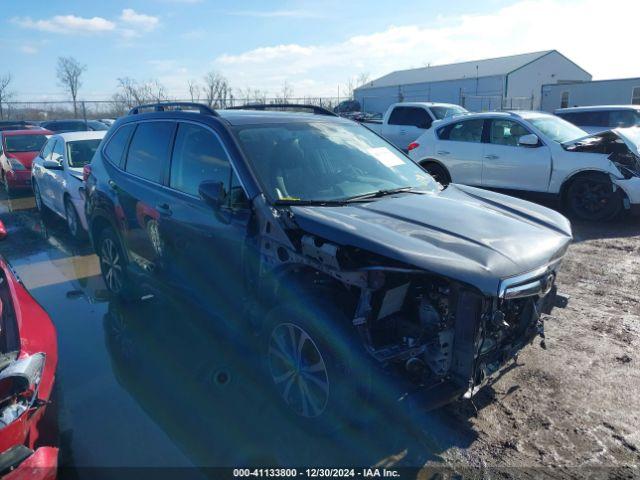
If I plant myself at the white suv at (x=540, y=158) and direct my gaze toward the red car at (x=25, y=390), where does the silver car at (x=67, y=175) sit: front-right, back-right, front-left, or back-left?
front-right

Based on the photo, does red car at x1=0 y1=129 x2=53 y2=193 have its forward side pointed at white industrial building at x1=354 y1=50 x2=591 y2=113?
no

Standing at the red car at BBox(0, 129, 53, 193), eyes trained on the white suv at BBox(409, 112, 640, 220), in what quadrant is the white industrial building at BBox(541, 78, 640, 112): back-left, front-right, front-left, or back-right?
front-left

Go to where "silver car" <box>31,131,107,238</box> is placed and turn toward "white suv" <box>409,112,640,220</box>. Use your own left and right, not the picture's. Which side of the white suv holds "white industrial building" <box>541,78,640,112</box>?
left

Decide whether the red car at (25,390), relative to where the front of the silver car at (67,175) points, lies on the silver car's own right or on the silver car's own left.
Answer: on the silver car's own right

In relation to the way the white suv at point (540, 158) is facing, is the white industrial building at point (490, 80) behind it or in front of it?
behind

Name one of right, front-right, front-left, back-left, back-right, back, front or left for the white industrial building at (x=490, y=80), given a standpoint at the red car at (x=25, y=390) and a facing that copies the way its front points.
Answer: left

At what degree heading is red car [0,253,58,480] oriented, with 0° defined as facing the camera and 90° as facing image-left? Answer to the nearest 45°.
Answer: approximately 315°

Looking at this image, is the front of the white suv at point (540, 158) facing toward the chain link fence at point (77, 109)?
no

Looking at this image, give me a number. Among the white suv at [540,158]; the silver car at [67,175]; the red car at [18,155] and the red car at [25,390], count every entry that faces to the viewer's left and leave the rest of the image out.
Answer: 0

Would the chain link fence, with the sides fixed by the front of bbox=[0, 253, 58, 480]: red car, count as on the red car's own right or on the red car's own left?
on the red car's own left

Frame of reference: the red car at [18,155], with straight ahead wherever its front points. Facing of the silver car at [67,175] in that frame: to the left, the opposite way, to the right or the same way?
the same way

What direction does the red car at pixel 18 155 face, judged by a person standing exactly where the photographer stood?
facing the viewer and to the right of the viewer

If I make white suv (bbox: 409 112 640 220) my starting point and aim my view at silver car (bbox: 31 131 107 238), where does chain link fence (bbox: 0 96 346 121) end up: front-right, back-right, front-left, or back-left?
front-right
